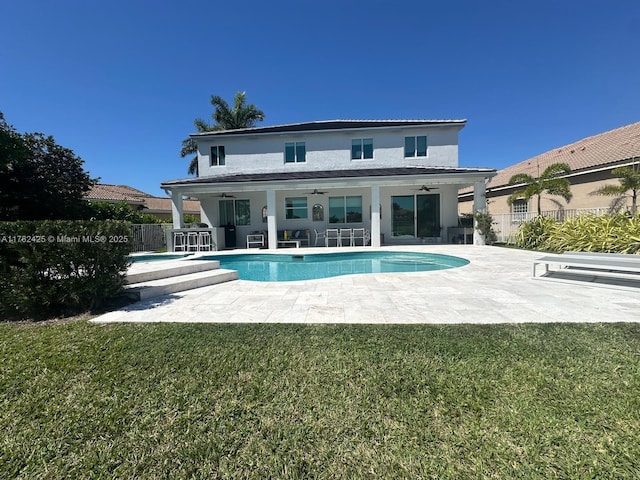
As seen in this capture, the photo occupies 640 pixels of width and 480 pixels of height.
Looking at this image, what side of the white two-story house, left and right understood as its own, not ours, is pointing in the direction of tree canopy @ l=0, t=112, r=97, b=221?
left

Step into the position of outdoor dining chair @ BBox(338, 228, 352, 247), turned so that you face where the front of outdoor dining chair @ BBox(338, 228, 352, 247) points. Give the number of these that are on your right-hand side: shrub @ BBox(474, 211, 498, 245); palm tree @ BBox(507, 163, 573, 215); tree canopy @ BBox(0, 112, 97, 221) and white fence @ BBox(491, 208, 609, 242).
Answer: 3

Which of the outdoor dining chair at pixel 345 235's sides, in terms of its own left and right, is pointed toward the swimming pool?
back

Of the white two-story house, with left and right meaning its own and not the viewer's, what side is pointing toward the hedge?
back

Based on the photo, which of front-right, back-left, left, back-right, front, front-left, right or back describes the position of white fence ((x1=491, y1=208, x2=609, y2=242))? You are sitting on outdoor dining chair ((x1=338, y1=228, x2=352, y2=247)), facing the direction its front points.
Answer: right

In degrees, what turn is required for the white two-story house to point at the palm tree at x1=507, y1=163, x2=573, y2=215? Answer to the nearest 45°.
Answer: approximately 90° to its right

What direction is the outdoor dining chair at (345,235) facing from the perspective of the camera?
away from the camera

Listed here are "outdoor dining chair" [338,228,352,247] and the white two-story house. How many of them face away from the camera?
2

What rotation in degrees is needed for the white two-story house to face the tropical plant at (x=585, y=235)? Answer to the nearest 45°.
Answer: approximately 135° to its right
